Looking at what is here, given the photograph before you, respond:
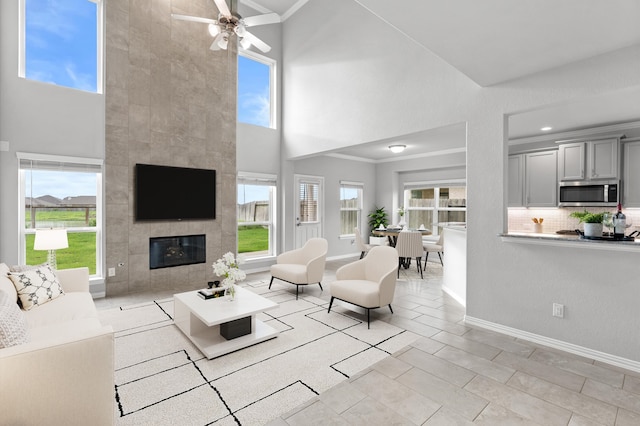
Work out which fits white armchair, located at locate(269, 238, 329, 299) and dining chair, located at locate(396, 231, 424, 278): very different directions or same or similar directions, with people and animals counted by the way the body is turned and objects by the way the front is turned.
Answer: very different directions

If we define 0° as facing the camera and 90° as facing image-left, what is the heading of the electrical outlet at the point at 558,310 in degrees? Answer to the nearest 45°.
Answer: approximately 45°

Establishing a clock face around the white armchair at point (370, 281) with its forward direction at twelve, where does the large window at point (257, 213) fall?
The large window is roughly at 3 o'clock from the white armchair.

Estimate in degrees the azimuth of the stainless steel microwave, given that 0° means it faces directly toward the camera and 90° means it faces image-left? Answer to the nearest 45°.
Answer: approximately 0°

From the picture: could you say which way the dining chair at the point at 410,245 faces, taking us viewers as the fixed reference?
facing away from the viewer

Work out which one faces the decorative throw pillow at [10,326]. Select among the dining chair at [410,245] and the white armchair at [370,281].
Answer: the white armchair

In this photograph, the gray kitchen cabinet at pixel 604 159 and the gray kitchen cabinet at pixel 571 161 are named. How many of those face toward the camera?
2

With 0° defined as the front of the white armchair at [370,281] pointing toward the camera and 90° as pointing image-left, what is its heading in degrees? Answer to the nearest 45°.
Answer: approximately 45°

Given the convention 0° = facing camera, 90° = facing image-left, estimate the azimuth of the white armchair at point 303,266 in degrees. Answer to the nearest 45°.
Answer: approximately 45°
